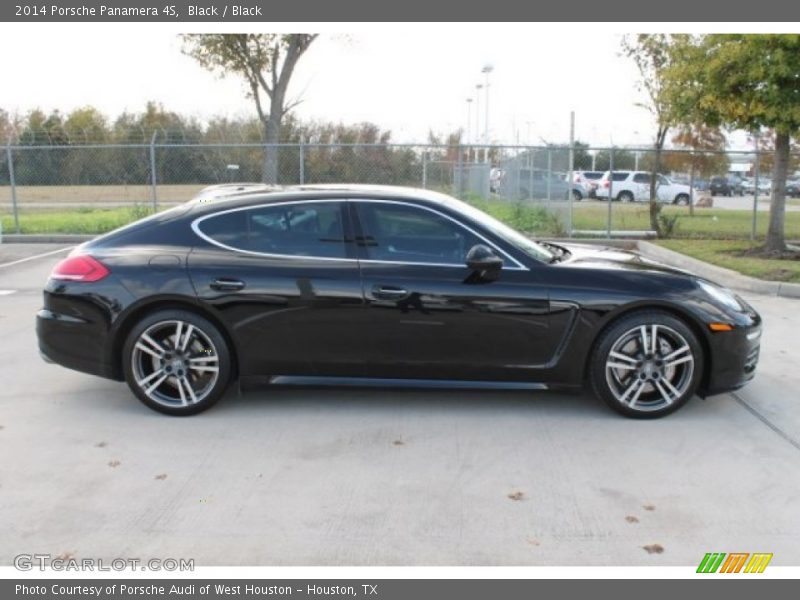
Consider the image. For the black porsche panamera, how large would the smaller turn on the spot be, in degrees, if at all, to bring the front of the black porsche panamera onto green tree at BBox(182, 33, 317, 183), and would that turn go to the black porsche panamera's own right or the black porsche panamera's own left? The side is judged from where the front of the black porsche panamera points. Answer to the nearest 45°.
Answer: approximately 90° to the black porsche panamera's own left

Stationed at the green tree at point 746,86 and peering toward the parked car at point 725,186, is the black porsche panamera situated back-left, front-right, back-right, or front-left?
back-left

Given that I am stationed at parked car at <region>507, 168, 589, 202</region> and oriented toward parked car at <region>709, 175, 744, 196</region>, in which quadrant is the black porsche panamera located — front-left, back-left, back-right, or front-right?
back-right

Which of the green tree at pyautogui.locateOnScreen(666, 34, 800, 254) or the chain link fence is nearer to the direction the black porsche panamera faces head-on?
the green tree

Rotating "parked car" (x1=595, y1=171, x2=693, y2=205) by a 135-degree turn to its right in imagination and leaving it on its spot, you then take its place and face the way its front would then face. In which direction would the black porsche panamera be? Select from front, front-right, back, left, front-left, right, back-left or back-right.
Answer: front-left

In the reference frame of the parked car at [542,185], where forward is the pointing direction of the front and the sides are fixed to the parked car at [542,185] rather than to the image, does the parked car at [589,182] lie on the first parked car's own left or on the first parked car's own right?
on the first parked car's own left

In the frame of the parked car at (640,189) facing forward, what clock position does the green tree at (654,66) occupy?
The green tree is roughly at 3 o'clock from the parked car.

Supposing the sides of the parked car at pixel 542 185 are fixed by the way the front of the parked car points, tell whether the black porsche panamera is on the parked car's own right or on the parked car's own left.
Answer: on the parked car's own right

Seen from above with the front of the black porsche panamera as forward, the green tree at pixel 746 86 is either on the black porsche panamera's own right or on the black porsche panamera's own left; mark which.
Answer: on the black porsche panamera's own left

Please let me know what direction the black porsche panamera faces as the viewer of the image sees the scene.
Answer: facing to the right of the viewer

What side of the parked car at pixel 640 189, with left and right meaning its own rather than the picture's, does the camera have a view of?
right
